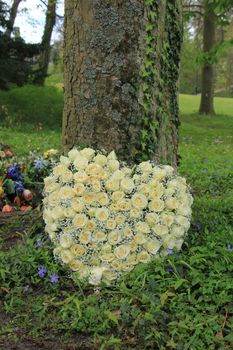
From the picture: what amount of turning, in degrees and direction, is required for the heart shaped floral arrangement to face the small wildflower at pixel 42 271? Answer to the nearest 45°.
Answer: approximately 90° to its right

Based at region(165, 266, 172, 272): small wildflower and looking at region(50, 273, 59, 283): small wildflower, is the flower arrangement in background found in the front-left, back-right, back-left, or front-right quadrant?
front-right

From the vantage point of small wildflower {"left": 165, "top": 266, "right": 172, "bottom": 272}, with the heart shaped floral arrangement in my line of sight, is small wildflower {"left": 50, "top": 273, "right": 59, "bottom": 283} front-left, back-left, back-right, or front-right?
front-left

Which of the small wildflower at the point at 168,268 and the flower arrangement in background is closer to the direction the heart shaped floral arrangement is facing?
the small wildflower

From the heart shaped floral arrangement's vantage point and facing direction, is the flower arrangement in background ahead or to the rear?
to the rear

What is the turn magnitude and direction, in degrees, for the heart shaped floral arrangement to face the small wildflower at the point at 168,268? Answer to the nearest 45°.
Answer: approximately 45° to its left

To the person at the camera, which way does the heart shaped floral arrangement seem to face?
facing the viewer

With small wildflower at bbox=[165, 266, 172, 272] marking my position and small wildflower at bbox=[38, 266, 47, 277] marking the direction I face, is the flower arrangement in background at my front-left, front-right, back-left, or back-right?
front-right

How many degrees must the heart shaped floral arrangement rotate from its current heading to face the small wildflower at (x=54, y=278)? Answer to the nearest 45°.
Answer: approximately 45° to its right
